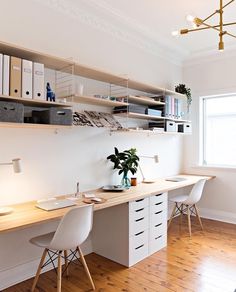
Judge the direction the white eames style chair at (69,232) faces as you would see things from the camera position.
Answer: facing away from the viewer and to the left of the viewer

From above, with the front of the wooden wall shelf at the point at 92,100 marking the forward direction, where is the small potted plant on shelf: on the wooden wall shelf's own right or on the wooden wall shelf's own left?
on the wooden wall shelf's own left

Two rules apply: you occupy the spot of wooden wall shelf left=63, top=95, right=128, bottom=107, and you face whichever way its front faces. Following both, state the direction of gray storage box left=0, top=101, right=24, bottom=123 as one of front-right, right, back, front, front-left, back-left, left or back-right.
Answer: right

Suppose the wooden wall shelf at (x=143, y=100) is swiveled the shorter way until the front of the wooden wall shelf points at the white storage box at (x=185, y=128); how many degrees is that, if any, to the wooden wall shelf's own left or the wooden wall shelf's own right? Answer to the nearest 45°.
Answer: approximately 90° to the wooden wall shelf's own left

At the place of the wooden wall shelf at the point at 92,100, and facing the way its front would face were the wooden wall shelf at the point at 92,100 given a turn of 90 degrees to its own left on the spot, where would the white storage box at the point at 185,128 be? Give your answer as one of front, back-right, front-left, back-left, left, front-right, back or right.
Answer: front

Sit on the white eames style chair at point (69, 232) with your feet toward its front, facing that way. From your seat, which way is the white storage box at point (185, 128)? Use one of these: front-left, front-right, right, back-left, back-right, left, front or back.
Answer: right

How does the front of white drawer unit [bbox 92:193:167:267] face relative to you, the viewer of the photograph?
facing the viewer and to the right of the viewer

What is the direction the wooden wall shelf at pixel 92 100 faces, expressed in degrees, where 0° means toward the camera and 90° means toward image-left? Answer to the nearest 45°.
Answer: approximately 315°

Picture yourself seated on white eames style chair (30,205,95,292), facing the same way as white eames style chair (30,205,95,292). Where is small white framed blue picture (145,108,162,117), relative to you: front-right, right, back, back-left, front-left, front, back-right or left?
right

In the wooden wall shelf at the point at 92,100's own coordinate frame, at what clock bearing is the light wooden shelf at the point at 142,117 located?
The light wooden shelf is roughly at 9 o'clock from the wooden wall shelf.

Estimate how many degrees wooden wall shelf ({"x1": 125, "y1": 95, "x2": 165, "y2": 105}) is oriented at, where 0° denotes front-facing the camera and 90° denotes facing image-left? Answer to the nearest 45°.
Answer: approximately 315°

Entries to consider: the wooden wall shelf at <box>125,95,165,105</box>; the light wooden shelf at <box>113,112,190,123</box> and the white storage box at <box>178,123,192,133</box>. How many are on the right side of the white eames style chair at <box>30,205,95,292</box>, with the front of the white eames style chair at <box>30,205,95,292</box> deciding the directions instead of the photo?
3

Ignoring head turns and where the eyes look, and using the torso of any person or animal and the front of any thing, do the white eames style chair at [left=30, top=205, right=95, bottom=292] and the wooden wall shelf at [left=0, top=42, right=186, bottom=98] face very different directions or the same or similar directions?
very different directions
